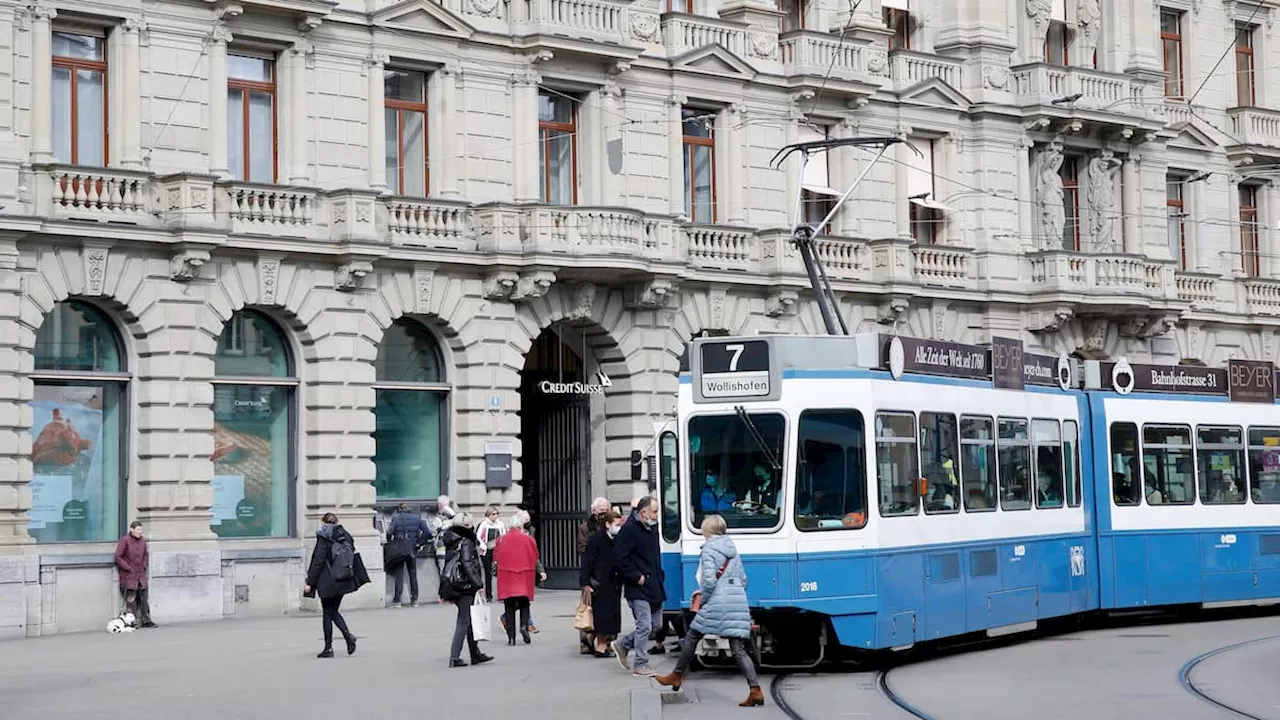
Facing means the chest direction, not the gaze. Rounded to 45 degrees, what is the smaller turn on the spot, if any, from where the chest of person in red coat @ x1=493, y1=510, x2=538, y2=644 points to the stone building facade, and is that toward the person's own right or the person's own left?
0° — they already face it

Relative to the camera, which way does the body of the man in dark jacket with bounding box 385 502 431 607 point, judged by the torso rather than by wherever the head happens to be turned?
away from the camera

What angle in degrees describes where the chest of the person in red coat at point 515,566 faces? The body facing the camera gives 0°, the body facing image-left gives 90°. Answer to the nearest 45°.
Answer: approximately 180°

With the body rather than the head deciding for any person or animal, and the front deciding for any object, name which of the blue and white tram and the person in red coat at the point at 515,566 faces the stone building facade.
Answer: the person in red coat

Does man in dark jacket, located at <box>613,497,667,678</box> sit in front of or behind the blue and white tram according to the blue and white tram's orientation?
in front

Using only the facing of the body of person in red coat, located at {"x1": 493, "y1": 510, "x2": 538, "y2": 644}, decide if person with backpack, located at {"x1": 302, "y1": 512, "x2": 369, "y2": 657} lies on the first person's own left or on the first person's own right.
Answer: on the first person's own left

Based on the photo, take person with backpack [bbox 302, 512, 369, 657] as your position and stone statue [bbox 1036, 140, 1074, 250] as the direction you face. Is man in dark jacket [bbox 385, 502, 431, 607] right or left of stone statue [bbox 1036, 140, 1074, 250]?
left

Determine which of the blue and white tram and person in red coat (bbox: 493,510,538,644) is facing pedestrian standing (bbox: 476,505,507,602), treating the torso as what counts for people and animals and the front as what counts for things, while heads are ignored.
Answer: the person in red coat
